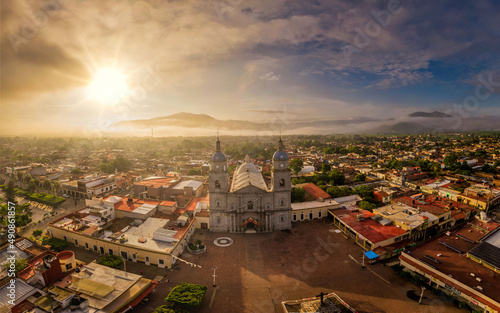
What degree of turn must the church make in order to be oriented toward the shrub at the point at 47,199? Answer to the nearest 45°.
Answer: approximately 90° to its right

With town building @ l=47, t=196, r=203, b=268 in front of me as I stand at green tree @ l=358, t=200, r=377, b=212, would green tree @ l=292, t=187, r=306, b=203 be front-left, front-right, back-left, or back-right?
front-right

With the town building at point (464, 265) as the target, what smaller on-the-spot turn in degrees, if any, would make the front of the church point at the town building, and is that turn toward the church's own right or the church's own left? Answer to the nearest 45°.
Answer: approximately 45° to the church's own left

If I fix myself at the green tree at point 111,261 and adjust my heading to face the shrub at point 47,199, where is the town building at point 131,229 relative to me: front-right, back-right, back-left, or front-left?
front-right

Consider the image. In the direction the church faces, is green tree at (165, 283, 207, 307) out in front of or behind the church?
in front

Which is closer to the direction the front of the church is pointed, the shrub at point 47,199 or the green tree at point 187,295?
the green tree

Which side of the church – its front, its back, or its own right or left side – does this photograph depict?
front

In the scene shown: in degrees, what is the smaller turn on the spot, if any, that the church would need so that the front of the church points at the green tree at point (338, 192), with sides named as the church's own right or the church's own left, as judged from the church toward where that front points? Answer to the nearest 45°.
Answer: approximately 135° to the church's own left

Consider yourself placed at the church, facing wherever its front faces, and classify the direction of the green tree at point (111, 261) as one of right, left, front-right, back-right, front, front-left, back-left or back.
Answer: front-right

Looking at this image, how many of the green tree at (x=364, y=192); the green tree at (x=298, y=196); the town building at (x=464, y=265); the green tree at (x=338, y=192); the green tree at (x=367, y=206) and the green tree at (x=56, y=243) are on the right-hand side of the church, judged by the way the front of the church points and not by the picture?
1

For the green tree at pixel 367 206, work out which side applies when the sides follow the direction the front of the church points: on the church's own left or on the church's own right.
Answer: on the church's own left

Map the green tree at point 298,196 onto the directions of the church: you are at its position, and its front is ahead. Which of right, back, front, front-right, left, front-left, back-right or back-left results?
back-left
